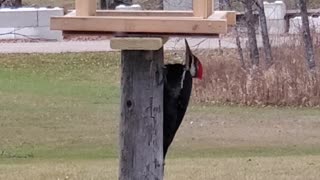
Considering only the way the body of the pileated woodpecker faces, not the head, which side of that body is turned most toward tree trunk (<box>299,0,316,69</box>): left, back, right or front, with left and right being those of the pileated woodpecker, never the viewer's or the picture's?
right

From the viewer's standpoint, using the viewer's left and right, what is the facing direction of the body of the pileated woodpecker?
facing to the left of the viewer

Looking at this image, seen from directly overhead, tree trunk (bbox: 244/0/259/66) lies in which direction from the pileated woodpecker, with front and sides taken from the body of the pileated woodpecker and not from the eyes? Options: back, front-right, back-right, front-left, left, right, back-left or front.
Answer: right
